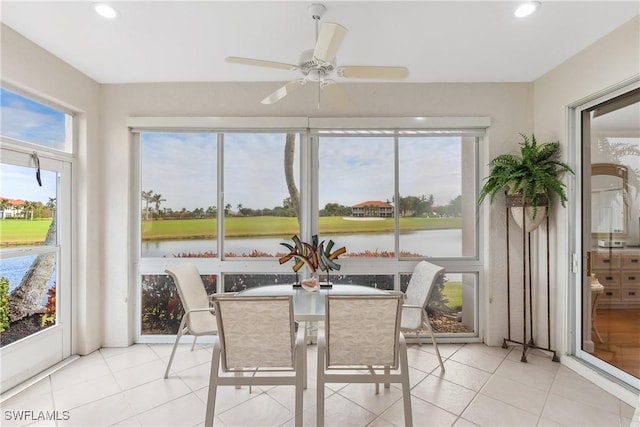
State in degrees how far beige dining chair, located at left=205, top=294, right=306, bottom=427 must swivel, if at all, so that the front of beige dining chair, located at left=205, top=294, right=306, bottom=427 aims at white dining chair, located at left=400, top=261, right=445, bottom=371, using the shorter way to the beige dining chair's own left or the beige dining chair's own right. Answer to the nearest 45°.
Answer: approximately 45° to the beige dining chair's own right

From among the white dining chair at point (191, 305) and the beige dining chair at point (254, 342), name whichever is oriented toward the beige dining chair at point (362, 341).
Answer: the white dining chair at point (191, 305)

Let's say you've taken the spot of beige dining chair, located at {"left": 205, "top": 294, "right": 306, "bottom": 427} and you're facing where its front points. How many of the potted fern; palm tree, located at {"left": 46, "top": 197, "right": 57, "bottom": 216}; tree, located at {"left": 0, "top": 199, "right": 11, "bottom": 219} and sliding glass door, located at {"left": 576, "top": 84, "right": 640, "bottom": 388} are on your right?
2

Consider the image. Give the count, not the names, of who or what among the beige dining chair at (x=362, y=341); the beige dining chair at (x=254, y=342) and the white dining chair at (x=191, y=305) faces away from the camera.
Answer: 2

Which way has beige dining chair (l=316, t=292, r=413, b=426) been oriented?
away from the camera

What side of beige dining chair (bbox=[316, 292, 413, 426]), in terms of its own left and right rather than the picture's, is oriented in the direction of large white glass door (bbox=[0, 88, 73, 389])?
left

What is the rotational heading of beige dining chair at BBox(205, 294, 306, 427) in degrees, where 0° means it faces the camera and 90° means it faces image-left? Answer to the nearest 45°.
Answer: approximately 180°

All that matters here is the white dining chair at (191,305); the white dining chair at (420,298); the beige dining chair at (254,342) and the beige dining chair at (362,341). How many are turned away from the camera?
2

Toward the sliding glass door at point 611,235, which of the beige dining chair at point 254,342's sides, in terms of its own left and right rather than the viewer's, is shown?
right
